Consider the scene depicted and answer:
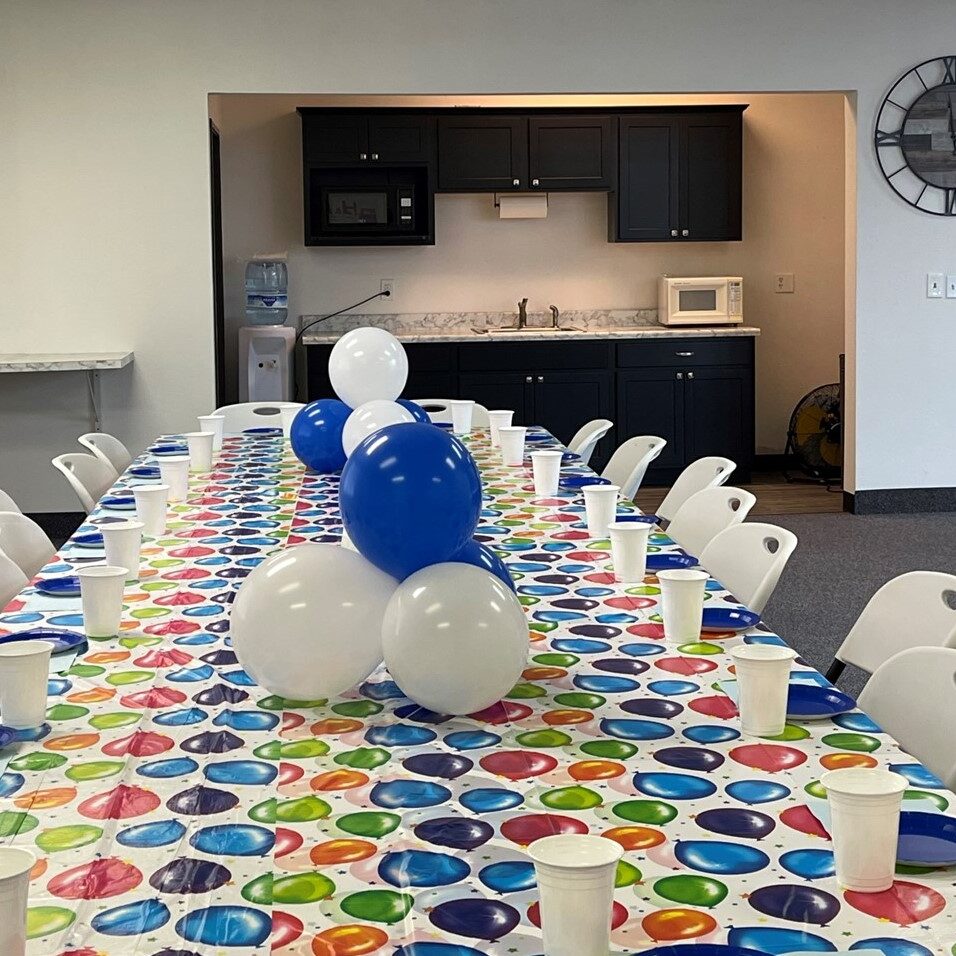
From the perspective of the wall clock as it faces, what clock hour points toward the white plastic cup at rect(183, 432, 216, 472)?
The white plastic cup is roughly at 1 o'clock from the wall clock.

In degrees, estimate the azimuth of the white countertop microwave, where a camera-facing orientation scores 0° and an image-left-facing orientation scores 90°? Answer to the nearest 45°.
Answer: approximately 0°

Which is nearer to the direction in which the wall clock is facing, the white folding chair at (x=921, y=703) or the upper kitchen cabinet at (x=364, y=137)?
the white folding chair

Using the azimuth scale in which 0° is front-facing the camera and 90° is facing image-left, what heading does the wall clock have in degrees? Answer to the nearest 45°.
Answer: approximately 0°

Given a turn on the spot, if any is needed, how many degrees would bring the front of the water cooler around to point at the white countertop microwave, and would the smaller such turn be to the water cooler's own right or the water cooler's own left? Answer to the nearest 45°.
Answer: approximately 90° to the water cooler's own left
